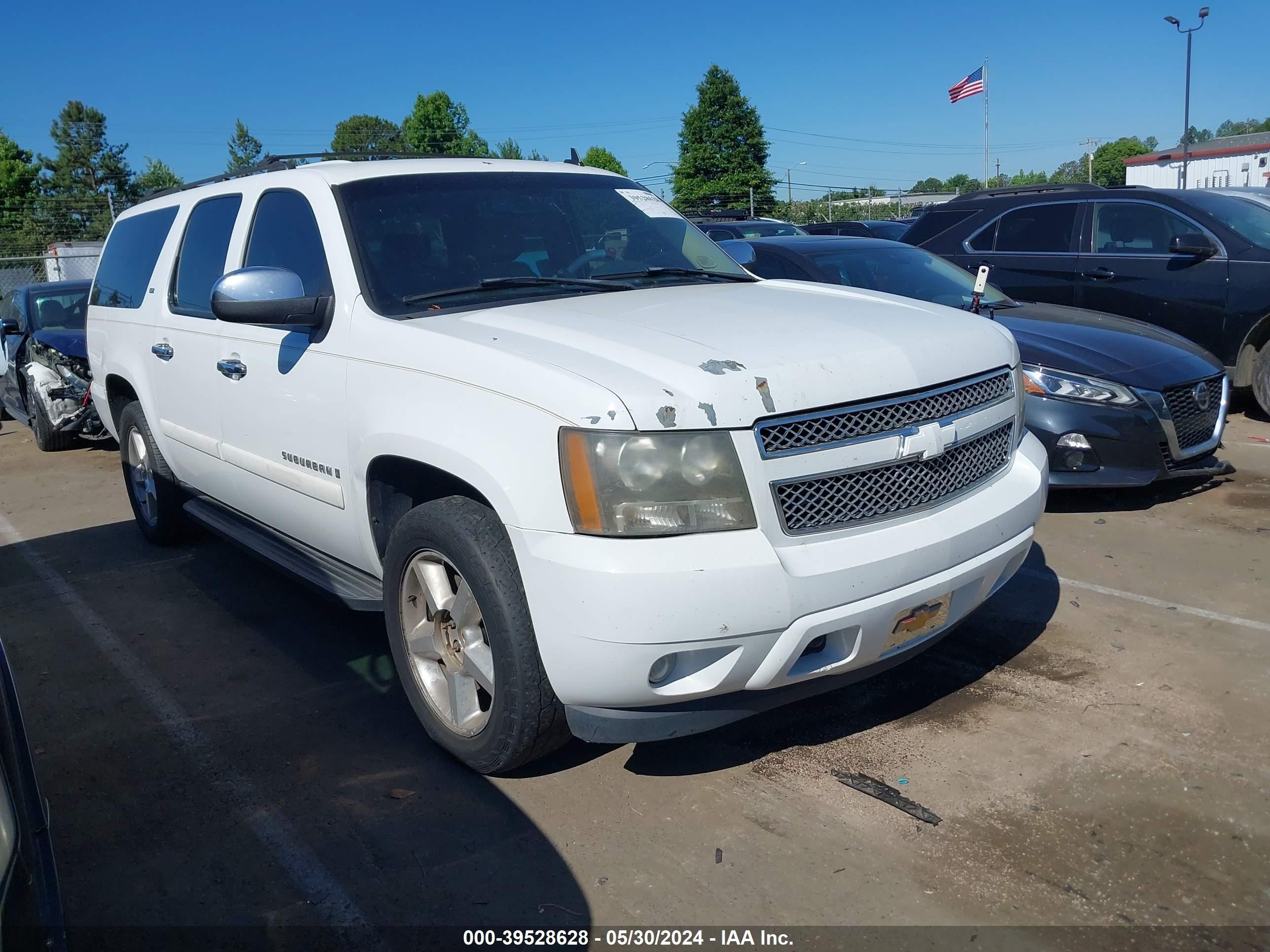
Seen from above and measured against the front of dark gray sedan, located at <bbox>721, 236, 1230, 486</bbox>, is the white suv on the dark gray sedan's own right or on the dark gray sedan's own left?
on the dark gray sedan's own right

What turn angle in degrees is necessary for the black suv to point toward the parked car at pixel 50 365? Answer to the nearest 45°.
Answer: approximately 135° to its right

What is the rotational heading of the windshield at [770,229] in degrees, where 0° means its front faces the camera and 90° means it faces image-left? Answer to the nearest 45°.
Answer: approximately 315°

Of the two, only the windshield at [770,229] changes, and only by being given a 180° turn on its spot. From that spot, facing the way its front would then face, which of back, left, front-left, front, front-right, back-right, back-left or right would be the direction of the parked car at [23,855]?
back-left

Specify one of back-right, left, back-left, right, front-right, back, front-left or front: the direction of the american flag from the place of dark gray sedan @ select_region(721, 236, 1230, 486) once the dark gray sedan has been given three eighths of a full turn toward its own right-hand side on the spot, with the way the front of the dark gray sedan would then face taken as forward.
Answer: right

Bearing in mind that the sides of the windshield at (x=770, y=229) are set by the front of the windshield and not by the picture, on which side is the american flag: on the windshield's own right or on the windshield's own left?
on the windshield's own left

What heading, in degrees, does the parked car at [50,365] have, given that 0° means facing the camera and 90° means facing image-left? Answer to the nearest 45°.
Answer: approximately 315°

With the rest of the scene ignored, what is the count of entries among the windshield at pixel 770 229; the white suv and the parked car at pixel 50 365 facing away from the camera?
0

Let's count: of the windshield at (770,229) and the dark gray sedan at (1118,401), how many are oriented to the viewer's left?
0

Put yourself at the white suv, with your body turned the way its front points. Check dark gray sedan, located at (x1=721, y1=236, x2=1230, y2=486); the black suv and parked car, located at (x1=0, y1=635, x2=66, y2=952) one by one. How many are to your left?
2

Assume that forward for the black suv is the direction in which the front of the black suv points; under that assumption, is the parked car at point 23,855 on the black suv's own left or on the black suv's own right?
on the black suv's own right

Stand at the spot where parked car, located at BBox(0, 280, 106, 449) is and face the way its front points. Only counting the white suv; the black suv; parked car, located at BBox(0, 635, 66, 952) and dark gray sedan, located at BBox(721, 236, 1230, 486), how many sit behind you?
0

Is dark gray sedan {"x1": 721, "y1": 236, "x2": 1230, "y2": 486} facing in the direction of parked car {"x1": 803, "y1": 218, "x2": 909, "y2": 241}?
no

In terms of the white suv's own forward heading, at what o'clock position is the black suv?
The black suv is roughly at 9 o'clock from the white suv.

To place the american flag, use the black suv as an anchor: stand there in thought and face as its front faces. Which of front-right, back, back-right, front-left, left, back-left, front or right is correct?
back-left

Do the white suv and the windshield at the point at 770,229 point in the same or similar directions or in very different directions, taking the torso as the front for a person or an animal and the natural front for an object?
same or similar directions
